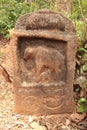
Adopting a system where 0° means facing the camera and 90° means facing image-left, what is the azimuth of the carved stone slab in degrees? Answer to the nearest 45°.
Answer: approximately 0°
